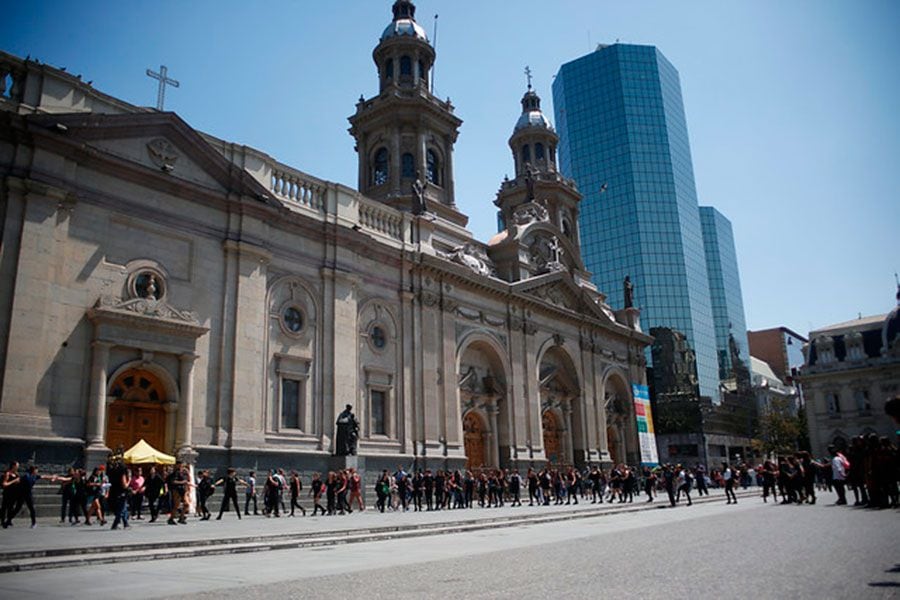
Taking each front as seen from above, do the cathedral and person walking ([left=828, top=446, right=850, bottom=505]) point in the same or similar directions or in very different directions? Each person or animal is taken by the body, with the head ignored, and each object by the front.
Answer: very different directions

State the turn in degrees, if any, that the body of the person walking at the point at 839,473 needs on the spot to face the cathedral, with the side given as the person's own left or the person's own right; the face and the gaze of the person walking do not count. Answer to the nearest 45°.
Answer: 0° — they already face it

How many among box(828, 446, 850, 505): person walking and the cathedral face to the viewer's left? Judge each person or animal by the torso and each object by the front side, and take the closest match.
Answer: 1

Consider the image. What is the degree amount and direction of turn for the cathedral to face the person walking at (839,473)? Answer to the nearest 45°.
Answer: approximately 45° to its left

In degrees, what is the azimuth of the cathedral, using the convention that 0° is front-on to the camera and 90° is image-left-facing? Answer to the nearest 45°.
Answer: approximately 315°

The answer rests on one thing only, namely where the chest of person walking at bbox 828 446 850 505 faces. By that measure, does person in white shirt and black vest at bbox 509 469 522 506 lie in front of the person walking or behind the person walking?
in front

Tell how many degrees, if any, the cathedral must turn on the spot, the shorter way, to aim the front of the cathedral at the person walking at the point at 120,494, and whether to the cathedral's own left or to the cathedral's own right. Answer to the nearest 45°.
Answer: approximately 45° to the cathedral's own right

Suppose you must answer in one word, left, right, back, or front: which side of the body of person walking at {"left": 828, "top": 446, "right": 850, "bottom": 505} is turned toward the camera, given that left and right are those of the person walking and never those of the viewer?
left

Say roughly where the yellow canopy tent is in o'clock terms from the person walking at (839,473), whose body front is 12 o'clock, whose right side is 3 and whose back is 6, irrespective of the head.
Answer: The yellow canopy tent is roughly at 11 o'clock from the person walking.

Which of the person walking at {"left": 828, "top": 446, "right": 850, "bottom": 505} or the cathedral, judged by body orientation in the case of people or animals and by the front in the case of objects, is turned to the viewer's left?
the person walking
